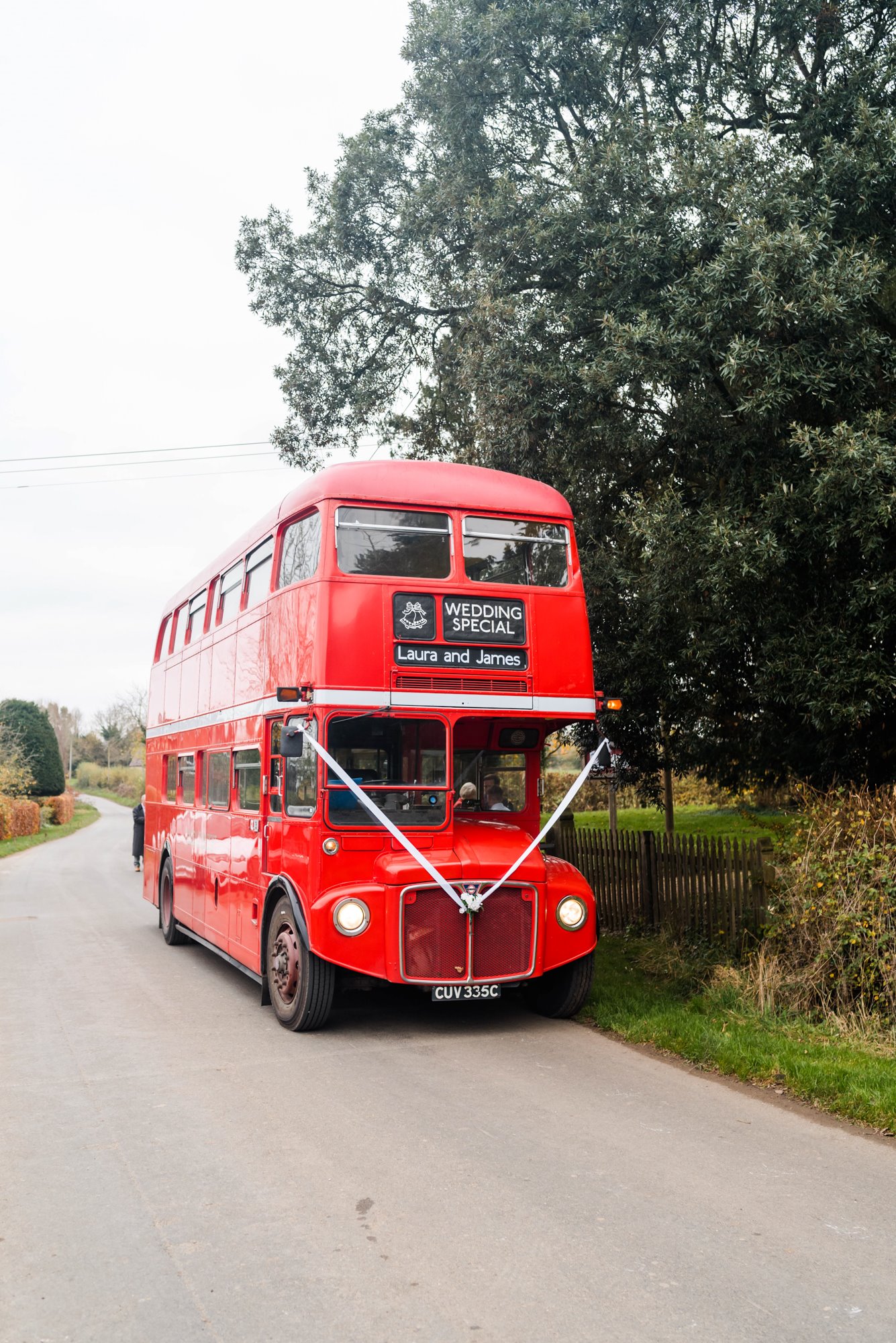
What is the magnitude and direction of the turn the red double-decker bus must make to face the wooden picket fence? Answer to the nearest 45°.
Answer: approximately 90° to its left

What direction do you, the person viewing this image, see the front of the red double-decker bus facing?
facing the viewer and to the right of the viewer

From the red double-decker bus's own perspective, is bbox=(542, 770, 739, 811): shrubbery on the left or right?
on its left

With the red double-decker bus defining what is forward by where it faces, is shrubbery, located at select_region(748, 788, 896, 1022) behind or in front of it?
in front
